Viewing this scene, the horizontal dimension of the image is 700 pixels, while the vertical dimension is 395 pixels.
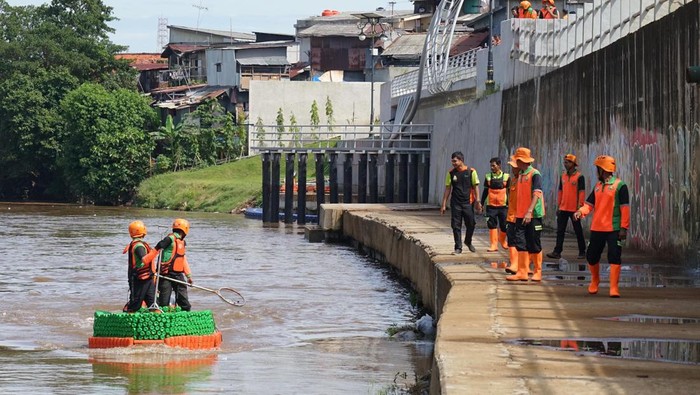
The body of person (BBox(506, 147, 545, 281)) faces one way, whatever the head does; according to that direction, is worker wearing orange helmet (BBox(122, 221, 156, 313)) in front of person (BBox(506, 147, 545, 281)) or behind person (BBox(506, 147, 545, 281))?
in front

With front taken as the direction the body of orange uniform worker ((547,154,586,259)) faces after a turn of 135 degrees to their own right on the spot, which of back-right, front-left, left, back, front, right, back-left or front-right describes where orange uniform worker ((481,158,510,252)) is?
front-left

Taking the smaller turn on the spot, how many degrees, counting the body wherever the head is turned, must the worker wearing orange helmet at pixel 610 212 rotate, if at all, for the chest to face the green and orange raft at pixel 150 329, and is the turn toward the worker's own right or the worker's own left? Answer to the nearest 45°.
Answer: approximately 45° to the worker's own right

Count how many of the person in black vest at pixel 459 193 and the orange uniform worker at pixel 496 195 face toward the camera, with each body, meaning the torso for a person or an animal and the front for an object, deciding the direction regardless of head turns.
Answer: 2

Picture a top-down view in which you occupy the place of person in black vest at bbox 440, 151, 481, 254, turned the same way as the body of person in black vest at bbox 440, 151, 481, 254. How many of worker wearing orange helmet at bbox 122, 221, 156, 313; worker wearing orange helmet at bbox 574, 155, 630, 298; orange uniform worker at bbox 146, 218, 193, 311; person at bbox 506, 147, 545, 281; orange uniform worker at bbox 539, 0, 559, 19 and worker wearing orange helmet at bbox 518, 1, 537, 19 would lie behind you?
2

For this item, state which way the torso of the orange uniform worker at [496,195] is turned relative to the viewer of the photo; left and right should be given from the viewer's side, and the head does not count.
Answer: facing the viewer

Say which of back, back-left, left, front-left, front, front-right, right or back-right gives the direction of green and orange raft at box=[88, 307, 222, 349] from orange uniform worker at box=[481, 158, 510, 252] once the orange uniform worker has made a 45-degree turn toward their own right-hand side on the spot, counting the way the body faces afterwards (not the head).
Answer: front

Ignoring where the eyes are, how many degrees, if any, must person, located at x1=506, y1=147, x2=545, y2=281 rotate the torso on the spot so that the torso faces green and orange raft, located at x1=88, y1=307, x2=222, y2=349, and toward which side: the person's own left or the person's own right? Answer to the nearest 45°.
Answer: approximately 45° to the person's own right

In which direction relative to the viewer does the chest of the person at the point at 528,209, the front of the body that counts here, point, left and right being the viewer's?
facing the viewer and to the left of the viewer

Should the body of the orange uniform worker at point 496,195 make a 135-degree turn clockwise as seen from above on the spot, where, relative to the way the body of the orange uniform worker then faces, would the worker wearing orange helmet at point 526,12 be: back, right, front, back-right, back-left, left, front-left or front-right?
front-right

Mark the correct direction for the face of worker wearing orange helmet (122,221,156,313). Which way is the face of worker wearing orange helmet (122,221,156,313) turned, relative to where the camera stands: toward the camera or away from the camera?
away from the camera
